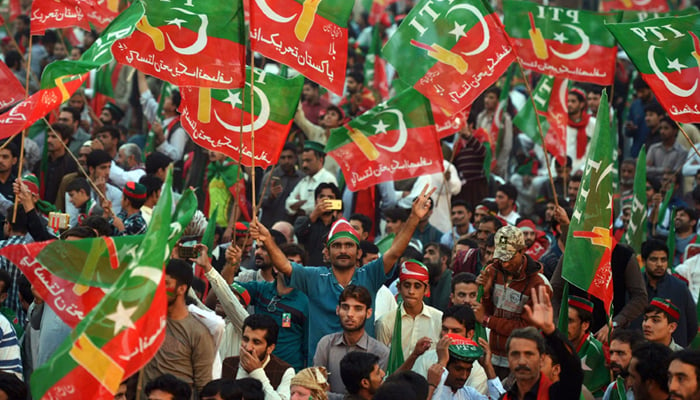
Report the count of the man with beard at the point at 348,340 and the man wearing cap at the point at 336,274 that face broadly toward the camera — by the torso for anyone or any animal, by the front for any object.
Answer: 2

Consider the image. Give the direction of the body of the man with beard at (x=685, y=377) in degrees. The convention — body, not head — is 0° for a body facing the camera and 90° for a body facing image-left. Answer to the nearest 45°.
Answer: approximately 45°

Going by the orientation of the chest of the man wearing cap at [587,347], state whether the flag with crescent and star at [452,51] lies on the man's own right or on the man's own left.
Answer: on the man's own right

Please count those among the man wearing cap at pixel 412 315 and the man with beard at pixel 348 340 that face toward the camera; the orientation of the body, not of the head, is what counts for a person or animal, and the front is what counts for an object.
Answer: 2

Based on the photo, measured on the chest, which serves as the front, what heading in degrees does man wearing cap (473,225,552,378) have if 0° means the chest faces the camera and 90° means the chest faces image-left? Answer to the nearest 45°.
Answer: approximately 45°

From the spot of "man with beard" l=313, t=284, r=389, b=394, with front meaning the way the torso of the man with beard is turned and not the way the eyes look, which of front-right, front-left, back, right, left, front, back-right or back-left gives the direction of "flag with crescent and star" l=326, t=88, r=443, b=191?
back
